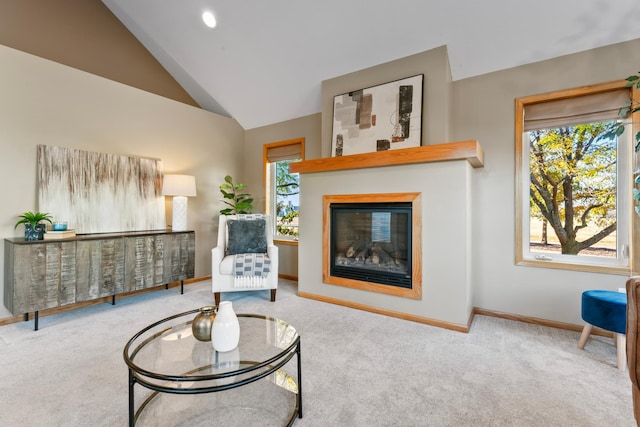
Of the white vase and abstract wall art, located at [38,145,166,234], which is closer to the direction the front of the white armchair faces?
the white vase

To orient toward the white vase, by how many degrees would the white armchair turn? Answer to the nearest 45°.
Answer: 0° — it already faces it

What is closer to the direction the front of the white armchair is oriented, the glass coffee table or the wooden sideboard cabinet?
the glass coffee table

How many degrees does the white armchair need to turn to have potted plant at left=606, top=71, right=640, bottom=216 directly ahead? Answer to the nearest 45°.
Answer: approximately 45° to its left

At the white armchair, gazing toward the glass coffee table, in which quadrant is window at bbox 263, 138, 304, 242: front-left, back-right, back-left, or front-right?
back-left

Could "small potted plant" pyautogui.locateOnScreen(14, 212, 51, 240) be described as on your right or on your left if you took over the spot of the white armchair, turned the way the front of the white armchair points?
on your right

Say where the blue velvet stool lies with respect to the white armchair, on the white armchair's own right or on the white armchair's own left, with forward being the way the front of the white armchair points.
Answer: on the white armchair's own left

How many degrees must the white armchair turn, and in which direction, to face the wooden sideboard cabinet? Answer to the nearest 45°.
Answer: approximately 90° to its right

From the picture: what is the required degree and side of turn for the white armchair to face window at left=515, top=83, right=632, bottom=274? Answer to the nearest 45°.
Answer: approximately 45° to its left

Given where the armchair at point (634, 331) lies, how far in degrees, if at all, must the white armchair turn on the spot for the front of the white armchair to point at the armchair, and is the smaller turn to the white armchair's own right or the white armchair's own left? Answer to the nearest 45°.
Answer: approximately 45° to the white armchair's own left

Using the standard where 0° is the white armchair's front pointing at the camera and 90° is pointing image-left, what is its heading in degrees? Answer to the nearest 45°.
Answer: approximately 0°

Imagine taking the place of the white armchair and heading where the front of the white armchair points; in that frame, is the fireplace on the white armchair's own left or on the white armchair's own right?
on the white armchair's own left

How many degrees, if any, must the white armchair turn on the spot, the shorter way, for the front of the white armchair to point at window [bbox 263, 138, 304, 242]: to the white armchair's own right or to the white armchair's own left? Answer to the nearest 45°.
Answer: approximately 135° to the white armchair's own left

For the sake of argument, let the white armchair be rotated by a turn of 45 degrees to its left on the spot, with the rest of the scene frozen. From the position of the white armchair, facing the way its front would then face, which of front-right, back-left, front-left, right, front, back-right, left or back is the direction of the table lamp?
back
